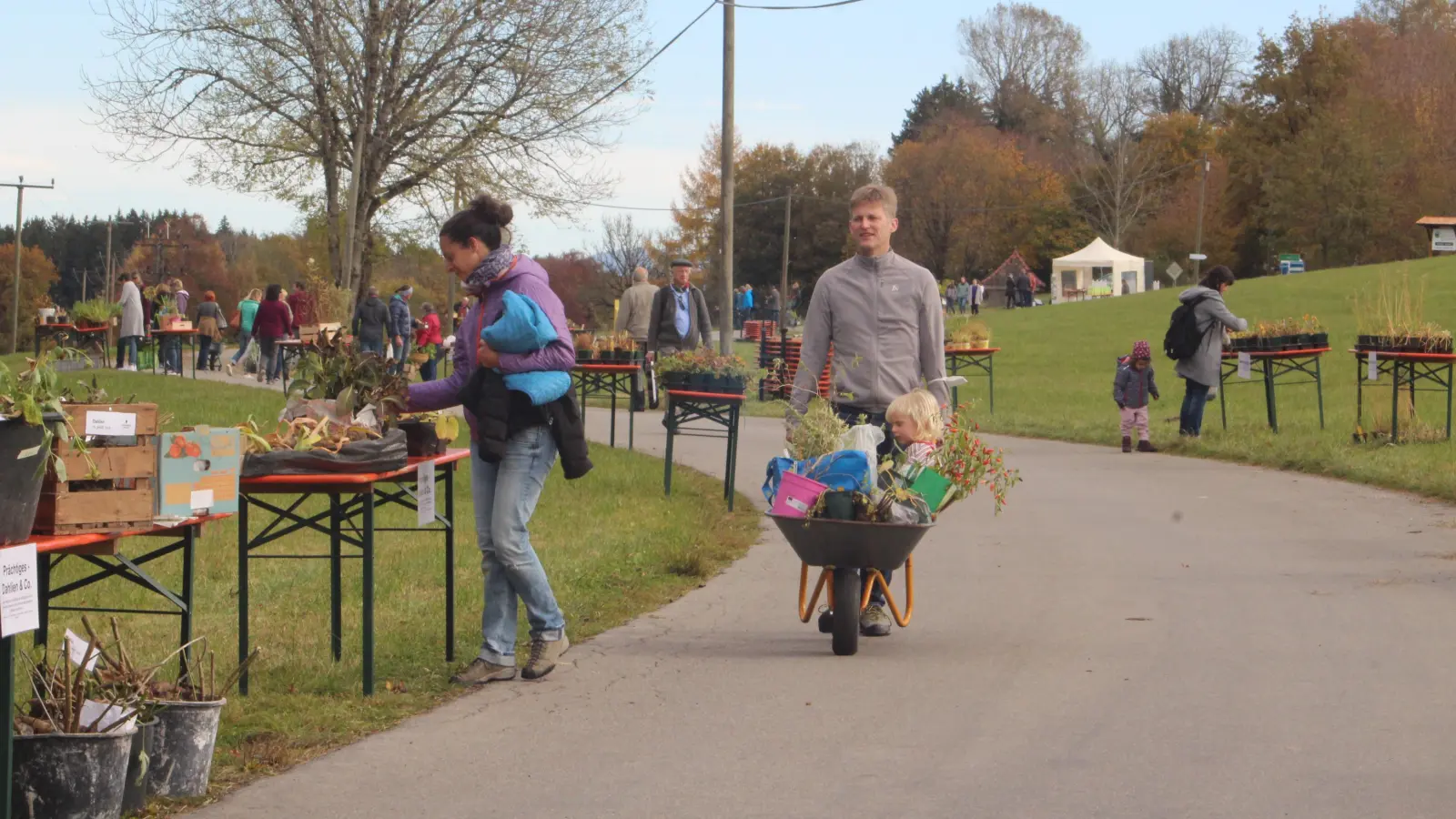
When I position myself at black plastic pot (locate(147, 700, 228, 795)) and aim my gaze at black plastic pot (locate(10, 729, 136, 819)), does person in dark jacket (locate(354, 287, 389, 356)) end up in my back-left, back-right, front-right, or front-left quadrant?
back-right

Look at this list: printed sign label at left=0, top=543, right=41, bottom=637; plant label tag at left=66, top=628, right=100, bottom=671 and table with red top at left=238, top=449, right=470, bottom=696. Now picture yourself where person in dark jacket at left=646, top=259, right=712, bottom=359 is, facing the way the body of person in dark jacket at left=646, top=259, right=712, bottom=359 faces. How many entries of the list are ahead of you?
3

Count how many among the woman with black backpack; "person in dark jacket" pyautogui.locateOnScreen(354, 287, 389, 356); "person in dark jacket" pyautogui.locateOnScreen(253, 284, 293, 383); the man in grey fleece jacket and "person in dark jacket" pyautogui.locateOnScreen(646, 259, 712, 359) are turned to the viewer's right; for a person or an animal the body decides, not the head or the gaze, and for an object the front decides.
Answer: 1

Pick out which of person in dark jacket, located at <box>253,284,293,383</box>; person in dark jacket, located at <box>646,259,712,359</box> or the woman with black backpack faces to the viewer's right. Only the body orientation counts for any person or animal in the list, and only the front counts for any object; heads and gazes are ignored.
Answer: the woman with black backpack

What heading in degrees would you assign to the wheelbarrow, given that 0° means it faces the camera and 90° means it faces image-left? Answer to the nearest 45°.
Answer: approximately 0°

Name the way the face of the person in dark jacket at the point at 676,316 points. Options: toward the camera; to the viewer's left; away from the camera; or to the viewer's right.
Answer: toward the camera

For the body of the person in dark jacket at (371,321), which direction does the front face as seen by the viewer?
away from the camera

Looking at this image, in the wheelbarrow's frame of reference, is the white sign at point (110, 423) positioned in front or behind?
in front

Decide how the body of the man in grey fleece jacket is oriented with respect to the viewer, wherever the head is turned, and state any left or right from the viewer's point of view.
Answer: facing the viewer

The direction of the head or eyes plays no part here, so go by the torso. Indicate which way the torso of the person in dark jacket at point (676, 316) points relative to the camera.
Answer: toward the camera

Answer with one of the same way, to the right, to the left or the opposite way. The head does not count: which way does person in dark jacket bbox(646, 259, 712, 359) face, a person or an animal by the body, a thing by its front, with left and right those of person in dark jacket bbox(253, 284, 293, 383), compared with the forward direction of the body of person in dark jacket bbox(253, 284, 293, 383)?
the opposite way

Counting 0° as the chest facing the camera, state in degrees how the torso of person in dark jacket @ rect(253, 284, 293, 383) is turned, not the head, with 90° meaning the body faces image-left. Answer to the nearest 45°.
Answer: approximately 180°

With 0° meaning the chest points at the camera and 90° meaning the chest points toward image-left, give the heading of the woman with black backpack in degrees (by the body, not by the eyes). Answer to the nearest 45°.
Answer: approximately 270°
